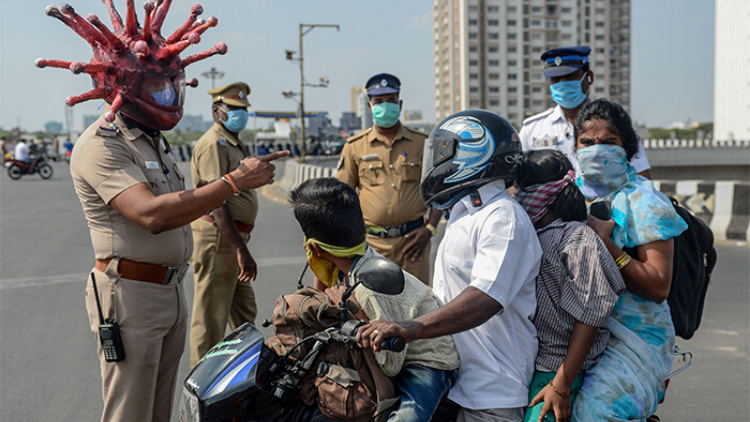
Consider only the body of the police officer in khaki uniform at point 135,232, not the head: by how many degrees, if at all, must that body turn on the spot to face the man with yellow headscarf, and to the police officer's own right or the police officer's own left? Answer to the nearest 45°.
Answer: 0° — they already face them

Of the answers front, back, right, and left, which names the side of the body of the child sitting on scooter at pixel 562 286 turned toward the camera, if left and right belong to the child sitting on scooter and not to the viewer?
left

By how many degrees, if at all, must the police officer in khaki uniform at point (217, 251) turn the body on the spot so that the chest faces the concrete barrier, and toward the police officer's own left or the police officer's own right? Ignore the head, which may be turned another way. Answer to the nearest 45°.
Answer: approximately 90° to the police officer's own left

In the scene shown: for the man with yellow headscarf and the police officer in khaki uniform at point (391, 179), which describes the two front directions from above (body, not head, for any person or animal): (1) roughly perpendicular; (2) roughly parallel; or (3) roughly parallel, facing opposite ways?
roughly perpendicular

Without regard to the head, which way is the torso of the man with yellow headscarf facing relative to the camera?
to the viewer's left

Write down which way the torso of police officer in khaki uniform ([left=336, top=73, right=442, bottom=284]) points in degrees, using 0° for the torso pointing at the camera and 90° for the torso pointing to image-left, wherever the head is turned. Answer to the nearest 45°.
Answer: approximately 0°

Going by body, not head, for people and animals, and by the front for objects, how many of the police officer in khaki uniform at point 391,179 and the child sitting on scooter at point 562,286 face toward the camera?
1
